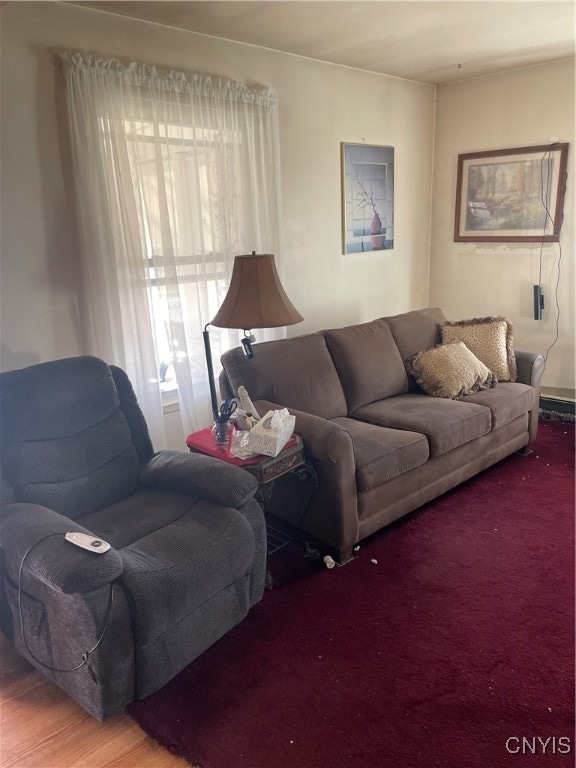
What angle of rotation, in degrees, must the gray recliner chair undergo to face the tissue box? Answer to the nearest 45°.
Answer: approximately 45° to its left

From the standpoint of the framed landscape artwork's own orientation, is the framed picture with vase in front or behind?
in front

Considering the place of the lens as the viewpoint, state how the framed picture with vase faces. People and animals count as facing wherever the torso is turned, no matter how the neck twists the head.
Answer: facing the viewer and to the right of the viewer

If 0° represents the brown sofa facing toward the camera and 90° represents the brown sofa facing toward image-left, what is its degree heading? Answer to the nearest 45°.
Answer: approximately 315°

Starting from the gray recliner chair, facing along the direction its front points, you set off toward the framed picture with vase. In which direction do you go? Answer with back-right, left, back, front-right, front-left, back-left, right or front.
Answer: left

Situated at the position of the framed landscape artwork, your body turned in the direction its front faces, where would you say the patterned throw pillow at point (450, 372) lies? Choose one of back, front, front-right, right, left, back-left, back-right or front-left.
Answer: front-left

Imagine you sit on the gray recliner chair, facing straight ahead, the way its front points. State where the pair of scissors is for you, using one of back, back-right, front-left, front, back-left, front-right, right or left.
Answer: left

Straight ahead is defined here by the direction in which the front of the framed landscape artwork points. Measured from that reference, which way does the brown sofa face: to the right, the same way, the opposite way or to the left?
to the left

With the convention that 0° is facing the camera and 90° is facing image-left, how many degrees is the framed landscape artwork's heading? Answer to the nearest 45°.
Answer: approximately 45°

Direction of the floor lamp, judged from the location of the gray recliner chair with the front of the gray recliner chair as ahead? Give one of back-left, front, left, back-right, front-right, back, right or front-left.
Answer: left

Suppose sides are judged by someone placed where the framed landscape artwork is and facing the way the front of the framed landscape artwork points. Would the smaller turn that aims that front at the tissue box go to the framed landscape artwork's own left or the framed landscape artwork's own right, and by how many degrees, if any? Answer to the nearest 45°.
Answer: approximately 45° to the framed landscape artwork's own left

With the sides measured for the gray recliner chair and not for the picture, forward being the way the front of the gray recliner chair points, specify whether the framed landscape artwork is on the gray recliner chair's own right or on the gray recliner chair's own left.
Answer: on the gray recliner chair's own left

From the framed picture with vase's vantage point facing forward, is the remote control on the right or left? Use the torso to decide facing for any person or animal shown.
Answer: on its right

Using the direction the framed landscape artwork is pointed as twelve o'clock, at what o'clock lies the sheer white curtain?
The sheer white curtain is roughly at 12 o'clock from the framed landscape artwork.

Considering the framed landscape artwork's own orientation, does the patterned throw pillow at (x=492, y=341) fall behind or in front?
in front
